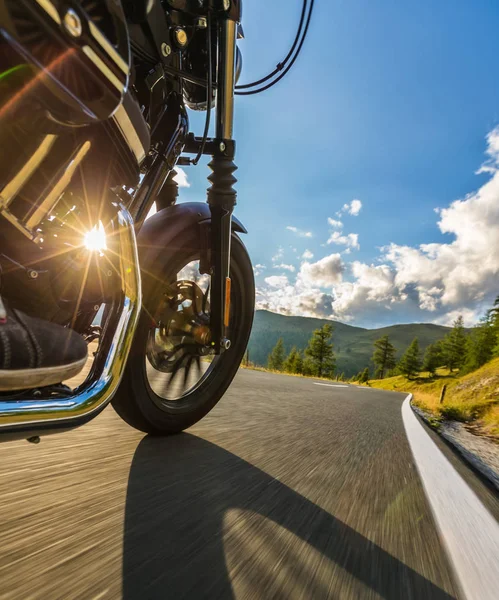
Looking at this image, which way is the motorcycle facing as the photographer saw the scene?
facing away from the viewer and to the right of the viewer
